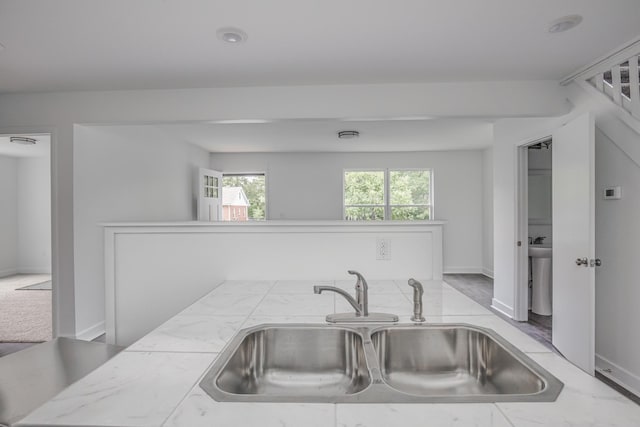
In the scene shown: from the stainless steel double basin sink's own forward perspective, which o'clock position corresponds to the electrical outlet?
The electrical outlet is roughly at 6 o'clock from the stainless steel double basin sink.

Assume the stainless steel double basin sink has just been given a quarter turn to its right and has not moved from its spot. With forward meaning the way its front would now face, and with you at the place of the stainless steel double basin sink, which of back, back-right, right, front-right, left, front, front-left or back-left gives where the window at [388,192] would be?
right

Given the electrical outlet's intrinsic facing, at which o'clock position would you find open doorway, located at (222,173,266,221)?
The open doorway is roughly at 5 o'clock from the electrical outlet.

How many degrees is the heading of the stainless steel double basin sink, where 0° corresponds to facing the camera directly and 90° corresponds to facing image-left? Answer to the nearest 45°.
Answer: approximately 0°

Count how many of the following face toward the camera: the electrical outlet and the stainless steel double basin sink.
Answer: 2

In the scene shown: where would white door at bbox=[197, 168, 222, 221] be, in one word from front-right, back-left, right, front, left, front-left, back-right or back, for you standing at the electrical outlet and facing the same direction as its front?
back-right

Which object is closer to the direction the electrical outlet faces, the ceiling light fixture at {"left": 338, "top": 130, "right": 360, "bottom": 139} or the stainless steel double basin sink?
the stainless steel double basin sink

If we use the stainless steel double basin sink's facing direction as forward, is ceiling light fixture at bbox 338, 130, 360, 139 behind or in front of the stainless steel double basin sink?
behind

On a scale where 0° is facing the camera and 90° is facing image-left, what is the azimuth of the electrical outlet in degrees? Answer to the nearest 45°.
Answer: approximately 0°
